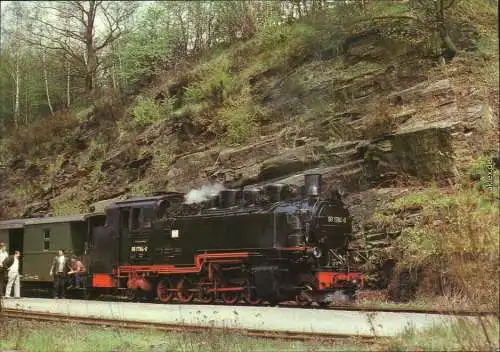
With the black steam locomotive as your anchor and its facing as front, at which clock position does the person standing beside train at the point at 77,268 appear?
The person standing beside train is roughly at 6 o'clock from the black steam locomotive.

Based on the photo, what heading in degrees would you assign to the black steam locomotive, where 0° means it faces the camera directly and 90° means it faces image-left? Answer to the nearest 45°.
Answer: approximately 315°

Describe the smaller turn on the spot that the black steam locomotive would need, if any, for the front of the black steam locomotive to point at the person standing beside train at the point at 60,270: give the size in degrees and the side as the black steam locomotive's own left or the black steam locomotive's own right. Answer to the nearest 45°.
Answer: approximately 180°

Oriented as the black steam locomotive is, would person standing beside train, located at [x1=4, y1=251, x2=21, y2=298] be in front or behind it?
behind

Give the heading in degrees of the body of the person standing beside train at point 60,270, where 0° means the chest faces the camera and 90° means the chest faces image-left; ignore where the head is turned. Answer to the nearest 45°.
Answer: approximately 0°

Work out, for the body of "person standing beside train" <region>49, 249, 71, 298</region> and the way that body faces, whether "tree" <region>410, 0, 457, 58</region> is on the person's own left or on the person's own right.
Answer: on the person's own left

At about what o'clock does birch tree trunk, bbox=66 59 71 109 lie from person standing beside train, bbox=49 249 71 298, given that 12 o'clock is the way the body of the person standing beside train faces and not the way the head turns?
The birch tree trunk is roughly at 6 o'clock from the person standing beside train.

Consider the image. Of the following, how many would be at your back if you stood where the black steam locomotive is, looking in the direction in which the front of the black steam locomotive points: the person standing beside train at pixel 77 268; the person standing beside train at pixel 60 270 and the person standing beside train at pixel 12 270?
3

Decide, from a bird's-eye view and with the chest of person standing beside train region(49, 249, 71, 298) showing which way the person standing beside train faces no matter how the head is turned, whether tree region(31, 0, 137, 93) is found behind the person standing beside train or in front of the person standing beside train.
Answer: behind

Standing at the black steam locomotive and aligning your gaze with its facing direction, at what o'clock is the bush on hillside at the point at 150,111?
The bush on hillside is roughly at 7 o'clock from the black steam locomotive.

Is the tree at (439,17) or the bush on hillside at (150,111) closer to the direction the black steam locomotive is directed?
the tree
